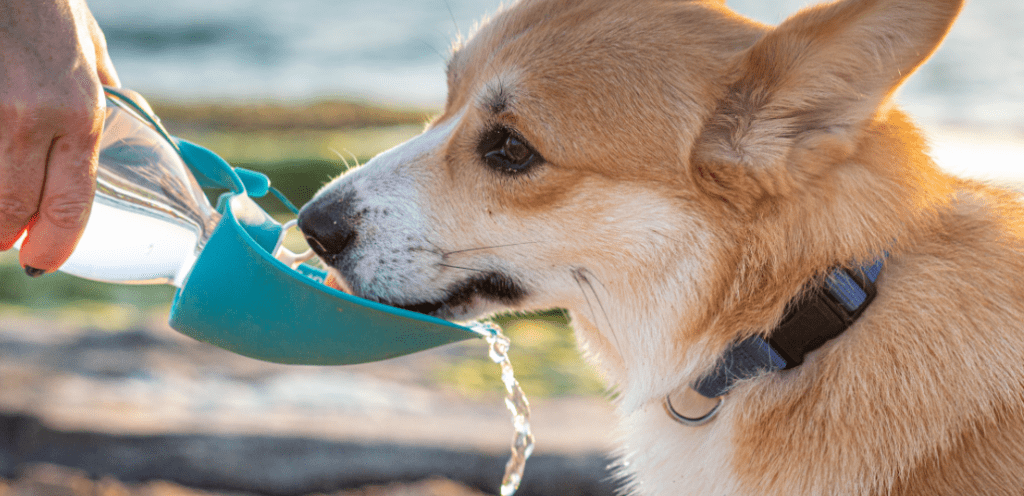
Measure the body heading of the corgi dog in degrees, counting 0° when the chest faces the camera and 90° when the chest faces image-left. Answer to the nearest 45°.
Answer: approximately 90°
